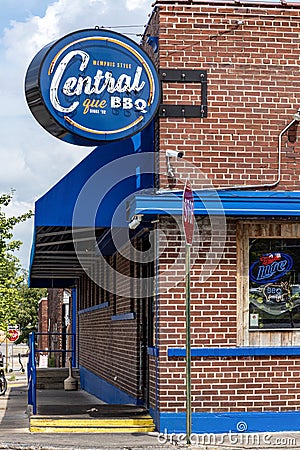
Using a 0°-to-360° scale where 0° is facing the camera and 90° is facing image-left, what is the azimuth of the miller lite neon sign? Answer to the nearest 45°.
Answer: approximately 0°

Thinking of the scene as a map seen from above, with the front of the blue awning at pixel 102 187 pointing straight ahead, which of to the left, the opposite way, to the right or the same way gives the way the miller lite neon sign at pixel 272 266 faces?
to the left

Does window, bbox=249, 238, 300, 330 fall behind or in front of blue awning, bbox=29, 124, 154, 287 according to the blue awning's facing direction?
behind

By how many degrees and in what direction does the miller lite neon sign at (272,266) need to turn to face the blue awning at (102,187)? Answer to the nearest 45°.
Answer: approximately 90° to its right

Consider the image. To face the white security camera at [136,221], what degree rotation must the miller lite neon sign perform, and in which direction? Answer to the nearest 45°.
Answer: approximately 45° to its right

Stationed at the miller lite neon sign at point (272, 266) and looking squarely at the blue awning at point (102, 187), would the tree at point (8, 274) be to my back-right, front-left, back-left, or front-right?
front-right

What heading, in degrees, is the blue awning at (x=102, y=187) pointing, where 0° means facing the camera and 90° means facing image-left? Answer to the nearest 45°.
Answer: approximately 90°

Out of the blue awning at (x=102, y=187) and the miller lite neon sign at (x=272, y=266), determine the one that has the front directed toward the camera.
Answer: the miller lite neon sign

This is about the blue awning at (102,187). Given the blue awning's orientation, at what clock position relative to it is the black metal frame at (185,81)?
The black metal frame is roughly at 7 o'clock from the blue awning.

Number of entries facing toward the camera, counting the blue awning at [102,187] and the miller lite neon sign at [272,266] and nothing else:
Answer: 1

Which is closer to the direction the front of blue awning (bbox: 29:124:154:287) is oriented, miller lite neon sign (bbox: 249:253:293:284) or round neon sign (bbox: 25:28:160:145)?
the round neon sign

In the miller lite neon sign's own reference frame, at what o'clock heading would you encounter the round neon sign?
The round neon sign is roughly at 2 o'clock from the miller lite neon sign.
